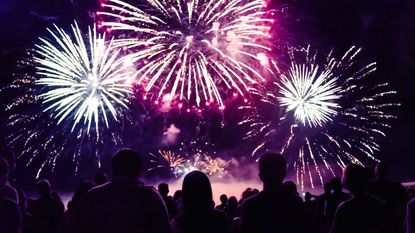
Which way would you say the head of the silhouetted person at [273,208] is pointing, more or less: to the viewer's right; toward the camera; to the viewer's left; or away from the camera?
away from the camera

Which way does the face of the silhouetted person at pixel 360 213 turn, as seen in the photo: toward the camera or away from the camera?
away from the camera

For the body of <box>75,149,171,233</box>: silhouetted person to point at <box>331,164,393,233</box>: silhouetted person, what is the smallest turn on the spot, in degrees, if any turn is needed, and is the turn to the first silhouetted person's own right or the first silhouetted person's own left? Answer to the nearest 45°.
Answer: approximately 90° to the first silhouetted person's own right

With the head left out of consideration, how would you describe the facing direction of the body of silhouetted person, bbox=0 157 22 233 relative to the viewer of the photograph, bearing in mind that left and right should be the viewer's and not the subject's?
facing away from the viewer

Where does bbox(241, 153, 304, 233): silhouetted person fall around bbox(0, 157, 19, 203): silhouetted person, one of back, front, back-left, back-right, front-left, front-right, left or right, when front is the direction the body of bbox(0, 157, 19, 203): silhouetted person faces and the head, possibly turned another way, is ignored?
back-right

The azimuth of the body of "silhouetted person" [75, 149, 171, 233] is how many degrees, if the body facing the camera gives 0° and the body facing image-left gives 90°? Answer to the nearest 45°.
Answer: approximately 180°

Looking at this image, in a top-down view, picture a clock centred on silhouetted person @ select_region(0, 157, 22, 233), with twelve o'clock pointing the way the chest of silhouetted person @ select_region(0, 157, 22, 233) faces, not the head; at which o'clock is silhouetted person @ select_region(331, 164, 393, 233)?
silhouetted person @ select_region(331, 164, 393, 233) is roughly at 4 o'clock from silhouetted person @ select_region(0, 157, 22, 233).

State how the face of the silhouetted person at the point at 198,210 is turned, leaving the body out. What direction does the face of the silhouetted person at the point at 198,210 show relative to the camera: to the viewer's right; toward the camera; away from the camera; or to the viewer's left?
away from the camera

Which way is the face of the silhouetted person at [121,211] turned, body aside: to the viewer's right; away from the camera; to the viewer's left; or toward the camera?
away from the camera

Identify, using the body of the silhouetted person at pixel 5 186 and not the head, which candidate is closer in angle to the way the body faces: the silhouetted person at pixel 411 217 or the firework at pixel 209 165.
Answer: the firework

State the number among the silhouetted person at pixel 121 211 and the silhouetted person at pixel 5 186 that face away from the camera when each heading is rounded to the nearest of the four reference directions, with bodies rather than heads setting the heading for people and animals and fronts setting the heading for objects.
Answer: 2
